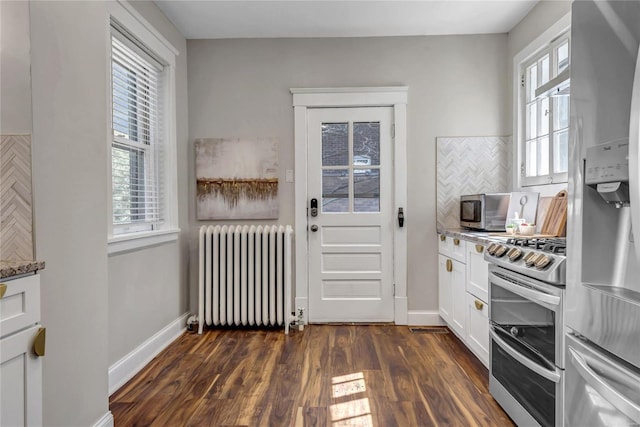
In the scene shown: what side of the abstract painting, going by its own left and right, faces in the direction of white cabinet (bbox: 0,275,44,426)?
front

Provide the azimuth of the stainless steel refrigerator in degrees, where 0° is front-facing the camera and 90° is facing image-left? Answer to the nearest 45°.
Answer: approximately 45°

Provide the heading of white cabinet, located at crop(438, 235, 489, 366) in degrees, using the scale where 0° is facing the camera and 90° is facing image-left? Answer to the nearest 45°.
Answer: approximately 45°

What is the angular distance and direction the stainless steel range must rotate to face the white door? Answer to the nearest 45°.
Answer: approximately 90° to its right

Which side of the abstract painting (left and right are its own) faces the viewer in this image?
front

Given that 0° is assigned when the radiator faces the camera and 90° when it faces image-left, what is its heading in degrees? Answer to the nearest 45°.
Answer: approximately 0°

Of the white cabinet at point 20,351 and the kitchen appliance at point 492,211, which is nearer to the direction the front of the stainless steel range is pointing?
the white cabinet

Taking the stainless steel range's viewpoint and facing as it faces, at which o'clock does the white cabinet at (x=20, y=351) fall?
The white cabinet is roughly at 12 o'clock from the stainless steel range.

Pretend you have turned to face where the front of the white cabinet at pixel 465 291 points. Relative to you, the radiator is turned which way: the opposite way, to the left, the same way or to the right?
to the left

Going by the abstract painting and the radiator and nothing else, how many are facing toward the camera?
2

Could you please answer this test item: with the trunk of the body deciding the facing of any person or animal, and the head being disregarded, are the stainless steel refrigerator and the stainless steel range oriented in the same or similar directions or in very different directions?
same or similar directions

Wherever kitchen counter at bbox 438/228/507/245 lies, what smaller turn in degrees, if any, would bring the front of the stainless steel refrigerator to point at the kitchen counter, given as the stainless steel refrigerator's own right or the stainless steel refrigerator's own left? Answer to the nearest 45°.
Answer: approximately 90° to the stainless steel refrigerator's own right

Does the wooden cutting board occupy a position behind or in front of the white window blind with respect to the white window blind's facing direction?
in front
